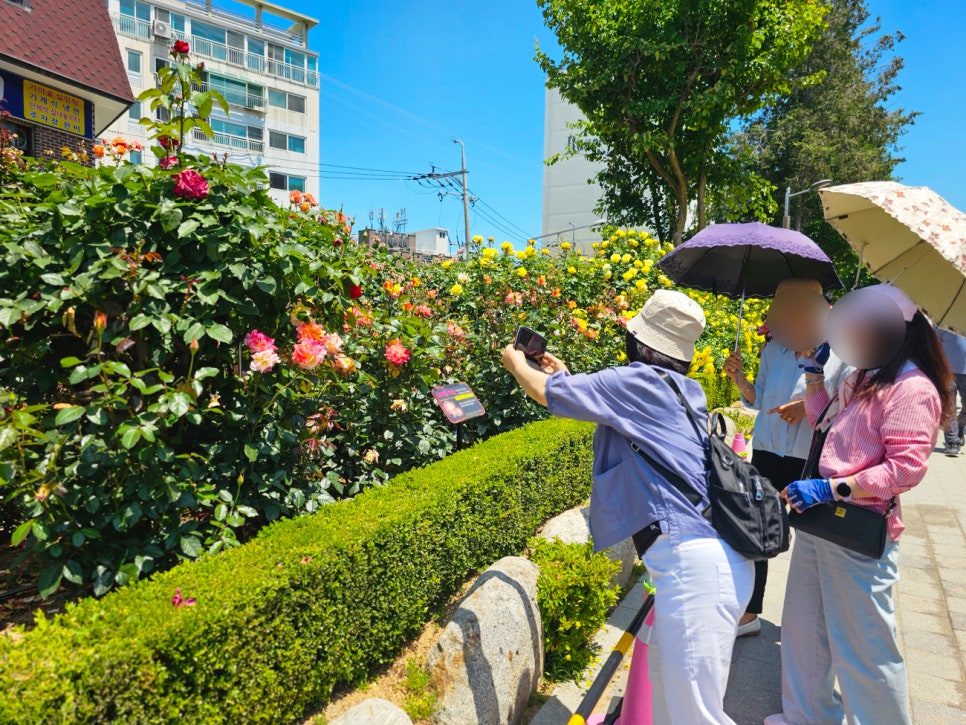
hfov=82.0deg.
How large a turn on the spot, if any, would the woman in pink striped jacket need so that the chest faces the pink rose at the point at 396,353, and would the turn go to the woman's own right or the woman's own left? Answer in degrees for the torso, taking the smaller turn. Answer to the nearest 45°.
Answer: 0° — they already face it

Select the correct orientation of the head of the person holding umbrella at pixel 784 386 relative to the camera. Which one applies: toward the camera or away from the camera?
toward the camera

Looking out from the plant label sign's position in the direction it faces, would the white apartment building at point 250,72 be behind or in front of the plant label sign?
behind

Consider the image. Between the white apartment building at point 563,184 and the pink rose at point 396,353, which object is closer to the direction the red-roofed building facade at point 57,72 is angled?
the pink rose

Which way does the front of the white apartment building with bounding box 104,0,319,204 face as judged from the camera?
facing the viewer and to the right of the viewer

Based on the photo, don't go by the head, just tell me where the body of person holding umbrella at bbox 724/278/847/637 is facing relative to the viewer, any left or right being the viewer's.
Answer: facing the viewer

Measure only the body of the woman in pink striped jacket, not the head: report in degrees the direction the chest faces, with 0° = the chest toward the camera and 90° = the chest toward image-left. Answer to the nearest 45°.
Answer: approximately 90°

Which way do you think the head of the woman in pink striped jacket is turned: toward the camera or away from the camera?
toward the camera

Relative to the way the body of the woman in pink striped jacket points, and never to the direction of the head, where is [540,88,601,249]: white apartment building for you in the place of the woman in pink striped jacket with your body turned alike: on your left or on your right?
on your right
